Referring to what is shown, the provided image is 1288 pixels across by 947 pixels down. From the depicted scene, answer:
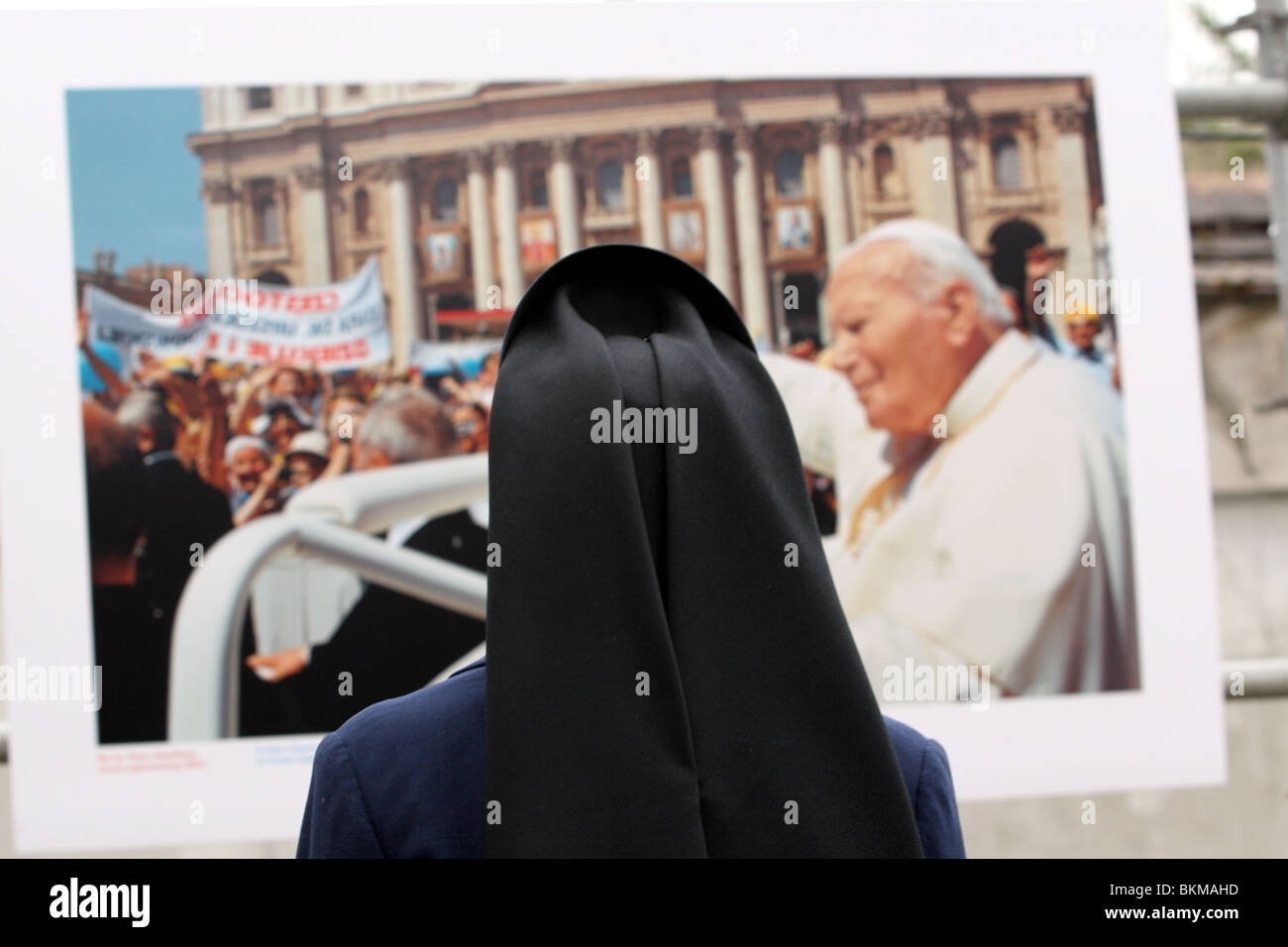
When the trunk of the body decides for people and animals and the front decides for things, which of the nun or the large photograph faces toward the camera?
the large photograph

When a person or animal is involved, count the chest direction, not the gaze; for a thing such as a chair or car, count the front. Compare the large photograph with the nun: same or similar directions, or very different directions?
very different directions

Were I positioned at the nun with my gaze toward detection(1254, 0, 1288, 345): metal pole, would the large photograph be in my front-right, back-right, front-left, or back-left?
front-left

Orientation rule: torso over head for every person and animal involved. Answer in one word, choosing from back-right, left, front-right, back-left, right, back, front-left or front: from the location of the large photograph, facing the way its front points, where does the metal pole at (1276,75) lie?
left

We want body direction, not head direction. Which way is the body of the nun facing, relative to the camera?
away from the camera

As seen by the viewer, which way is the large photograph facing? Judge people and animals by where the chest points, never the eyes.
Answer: toward the camera

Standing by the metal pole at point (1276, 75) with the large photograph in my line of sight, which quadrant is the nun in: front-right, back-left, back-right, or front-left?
front-left

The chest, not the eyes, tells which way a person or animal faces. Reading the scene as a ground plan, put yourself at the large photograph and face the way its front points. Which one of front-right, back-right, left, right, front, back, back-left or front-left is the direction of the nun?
front

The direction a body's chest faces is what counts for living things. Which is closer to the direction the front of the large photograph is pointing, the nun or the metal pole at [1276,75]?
the nun

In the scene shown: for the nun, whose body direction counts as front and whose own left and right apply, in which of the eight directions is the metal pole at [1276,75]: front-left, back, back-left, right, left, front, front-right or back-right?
front-right

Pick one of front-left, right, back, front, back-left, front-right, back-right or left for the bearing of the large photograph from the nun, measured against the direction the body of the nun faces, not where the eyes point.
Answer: front

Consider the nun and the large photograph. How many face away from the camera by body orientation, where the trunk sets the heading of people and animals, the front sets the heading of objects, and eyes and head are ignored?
1

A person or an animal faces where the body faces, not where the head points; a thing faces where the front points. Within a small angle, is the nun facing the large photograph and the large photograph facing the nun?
yes
